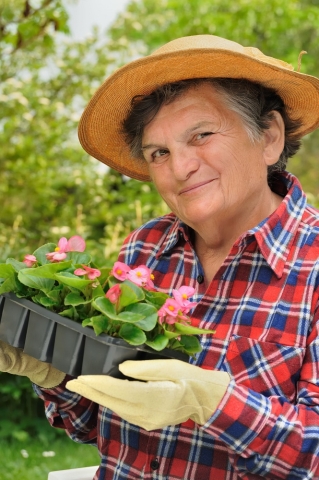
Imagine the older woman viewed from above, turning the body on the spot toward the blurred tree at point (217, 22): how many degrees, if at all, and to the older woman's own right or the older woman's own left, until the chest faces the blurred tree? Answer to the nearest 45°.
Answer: approximately 135° to the older woman's own right

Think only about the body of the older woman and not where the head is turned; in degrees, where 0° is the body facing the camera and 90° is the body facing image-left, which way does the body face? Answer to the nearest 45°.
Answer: approximately 45°

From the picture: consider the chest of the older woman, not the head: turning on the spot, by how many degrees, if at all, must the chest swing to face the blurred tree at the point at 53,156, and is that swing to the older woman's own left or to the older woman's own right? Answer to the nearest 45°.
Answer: approximately 135° to the older woman's own right
